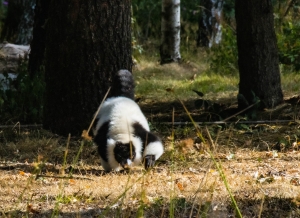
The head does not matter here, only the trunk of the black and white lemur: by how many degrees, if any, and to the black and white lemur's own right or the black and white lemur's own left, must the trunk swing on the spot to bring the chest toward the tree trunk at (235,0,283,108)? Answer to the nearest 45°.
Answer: approximately 135° to the black and white lemur's own left

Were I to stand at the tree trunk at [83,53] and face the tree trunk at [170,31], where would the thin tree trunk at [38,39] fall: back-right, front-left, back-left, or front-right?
front-left

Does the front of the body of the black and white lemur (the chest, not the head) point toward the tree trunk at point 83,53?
no

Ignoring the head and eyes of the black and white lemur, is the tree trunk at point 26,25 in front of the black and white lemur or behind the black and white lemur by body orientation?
behind

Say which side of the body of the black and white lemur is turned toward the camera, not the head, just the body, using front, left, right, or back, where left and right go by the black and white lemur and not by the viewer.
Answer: front

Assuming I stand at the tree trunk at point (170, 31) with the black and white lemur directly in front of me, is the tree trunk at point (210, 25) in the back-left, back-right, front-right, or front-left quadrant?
back-left

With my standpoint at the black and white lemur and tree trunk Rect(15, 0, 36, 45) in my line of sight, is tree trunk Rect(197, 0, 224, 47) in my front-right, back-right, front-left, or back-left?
front-right

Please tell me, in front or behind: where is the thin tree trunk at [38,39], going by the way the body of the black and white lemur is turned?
behind

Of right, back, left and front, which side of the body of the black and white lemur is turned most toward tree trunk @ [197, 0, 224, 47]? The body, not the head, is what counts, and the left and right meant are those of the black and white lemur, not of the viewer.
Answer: back

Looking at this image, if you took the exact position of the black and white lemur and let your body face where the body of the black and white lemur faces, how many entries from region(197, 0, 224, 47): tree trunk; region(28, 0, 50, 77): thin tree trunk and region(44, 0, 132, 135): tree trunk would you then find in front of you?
0

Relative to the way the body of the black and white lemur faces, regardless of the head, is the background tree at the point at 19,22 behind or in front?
behind

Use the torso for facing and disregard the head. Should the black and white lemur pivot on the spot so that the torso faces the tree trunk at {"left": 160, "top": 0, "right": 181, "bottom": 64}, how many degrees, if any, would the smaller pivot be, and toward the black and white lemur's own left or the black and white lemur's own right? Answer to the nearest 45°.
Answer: approximately 180°

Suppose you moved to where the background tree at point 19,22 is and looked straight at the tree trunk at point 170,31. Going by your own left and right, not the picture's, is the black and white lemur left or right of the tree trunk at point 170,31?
right
